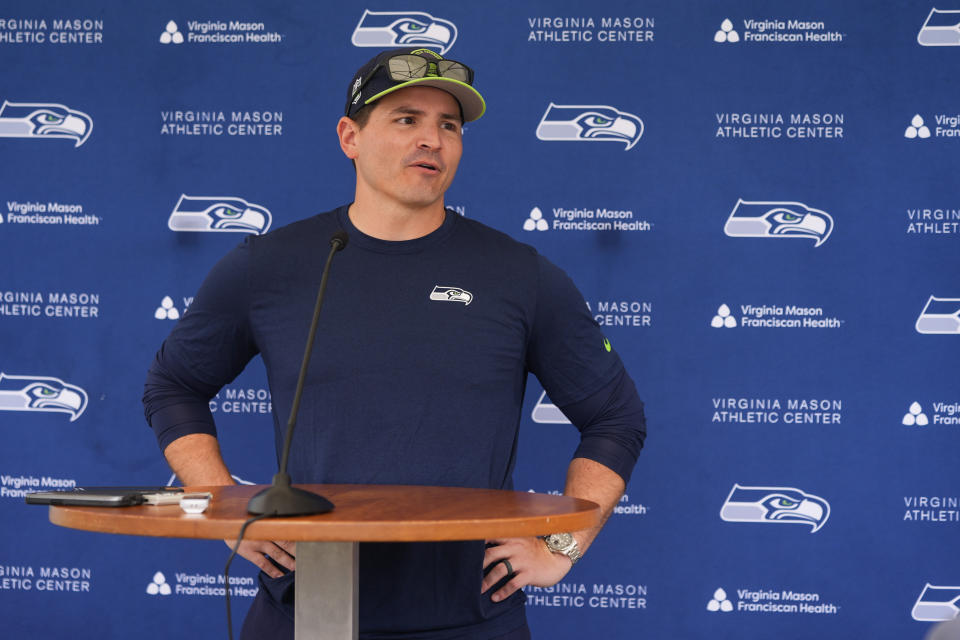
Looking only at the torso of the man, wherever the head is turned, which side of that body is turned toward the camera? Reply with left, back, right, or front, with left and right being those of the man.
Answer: front

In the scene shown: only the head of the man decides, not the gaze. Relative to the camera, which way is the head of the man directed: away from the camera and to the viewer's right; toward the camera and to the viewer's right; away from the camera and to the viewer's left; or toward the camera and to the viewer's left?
toward the camera and to the viewer's right

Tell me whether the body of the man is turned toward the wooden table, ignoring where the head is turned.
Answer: yes
